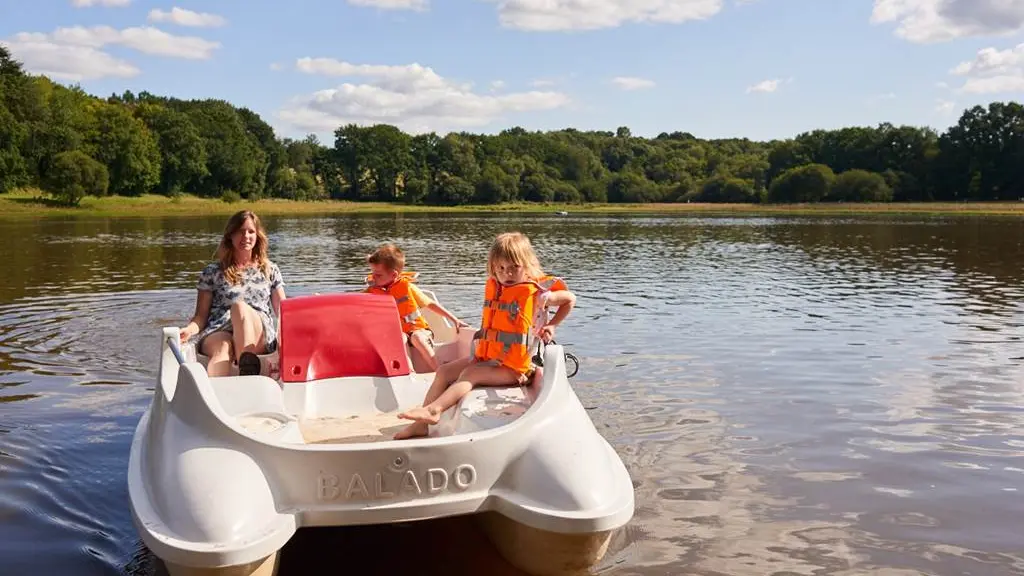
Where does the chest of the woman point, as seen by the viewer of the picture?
toward the camera

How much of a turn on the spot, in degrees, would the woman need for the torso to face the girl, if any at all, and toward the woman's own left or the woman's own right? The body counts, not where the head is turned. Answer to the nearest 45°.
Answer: approximately 45° to the woman's own left

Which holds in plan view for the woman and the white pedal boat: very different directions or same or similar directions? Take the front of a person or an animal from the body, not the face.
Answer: same or similar directions

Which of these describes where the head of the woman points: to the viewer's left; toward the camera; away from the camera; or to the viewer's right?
toward the camera

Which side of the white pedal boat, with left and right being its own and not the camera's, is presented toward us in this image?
front

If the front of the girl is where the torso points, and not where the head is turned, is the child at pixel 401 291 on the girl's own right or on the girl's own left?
on the girl's own right

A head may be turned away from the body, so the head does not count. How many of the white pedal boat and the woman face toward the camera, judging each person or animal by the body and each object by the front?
2

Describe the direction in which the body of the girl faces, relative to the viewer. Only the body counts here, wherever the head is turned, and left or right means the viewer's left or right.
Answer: facing the viewer and to the left of the viewer

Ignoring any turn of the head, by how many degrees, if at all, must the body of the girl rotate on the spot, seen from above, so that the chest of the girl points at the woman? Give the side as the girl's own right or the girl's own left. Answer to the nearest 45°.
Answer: approximately 90° to the girl's own right

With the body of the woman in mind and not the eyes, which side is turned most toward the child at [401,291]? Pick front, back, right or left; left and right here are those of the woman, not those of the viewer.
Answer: left
